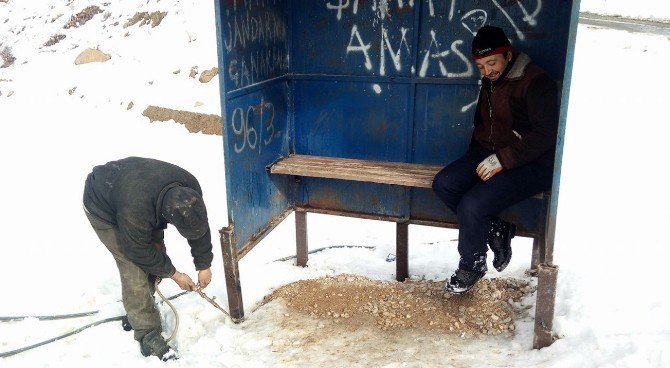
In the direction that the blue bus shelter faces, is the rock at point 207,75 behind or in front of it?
behind

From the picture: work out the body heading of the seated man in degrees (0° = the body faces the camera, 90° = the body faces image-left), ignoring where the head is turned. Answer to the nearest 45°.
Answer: approximately 45°

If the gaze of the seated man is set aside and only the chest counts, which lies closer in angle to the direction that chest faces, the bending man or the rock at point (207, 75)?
the bending man

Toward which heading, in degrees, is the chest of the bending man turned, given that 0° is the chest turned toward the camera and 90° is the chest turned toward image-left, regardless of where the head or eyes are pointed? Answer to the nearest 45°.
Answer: approximately 315°

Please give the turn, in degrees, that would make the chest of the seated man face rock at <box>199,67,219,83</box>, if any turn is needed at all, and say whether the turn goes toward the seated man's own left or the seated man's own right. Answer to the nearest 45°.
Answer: approximately 90° to the seated man's own right

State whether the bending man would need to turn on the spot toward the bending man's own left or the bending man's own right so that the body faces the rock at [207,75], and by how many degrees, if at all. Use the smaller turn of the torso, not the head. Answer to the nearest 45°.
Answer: approximately 135° to the bending man's own left

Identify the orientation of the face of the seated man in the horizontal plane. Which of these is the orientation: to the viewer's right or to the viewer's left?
to the viewer's left

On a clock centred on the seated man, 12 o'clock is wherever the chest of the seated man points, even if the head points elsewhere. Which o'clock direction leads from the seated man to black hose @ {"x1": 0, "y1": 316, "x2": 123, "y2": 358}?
The black hose is roughly at 1 o'clock from the seated man.

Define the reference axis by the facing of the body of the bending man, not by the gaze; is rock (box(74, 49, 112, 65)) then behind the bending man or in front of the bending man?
behind
